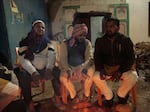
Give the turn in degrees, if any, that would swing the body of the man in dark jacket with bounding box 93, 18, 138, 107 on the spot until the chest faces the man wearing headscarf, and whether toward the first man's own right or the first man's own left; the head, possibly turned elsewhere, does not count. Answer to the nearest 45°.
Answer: approximately 90° to the first man's own right

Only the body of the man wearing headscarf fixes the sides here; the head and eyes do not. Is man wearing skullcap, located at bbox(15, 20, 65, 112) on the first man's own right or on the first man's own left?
on the first man's own right

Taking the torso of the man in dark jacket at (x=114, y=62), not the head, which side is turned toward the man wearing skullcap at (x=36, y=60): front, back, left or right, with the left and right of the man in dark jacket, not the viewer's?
right

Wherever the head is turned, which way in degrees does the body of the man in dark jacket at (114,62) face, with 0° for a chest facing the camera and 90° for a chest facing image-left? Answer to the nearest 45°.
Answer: approximately 0°

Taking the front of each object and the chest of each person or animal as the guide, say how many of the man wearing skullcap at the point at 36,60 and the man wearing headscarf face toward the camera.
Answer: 2

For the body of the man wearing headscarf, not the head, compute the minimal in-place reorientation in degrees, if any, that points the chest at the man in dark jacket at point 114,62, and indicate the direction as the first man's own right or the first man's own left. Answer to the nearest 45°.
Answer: approximately 45° to the first man's own left

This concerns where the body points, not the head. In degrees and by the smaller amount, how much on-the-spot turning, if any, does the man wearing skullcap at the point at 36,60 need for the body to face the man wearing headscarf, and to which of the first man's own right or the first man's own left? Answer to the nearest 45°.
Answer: approximately 90° to the first man's own left

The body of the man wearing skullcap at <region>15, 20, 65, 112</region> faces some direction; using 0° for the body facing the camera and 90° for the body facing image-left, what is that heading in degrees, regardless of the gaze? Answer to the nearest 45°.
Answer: approximately 0°

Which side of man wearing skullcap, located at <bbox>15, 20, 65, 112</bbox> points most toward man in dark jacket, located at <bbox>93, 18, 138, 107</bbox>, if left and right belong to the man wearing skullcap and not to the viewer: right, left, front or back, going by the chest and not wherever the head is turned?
left
